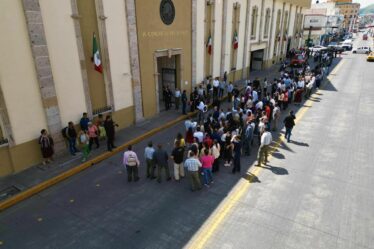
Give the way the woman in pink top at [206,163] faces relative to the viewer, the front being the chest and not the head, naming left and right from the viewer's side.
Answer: facing away from the viewer

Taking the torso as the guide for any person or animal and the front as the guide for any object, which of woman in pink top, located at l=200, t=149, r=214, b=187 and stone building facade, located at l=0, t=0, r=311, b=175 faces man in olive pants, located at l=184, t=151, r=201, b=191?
the stone building facade

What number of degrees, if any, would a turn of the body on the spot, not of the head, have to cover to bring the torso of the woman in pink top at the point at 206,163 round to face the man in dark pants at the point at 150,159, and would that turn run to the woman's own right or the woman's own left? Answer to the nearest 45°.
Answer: approximately 90° to the woman's own left

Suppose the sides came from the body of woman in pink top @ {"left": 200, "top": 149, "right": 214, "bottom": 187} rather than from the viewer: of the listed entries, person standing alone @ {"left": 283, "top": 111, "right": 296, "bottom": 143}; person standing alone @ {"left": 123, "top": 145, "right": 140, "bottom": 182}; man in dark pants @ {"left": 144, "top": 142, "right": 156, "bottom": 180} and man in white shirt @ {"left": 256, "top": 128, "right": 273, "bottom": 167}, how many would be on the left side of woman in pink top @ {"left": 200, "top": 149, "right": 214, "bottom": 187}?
2

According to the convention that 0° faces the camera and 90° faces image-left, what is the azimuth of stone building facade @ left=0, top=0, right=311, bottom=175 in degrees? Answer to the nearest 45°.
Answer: approximately 315°

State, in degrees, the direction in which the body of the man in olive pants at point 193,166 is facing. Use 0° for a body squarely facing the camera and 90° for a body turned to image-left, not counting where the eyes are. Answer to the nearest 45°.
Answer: approximately 180°
